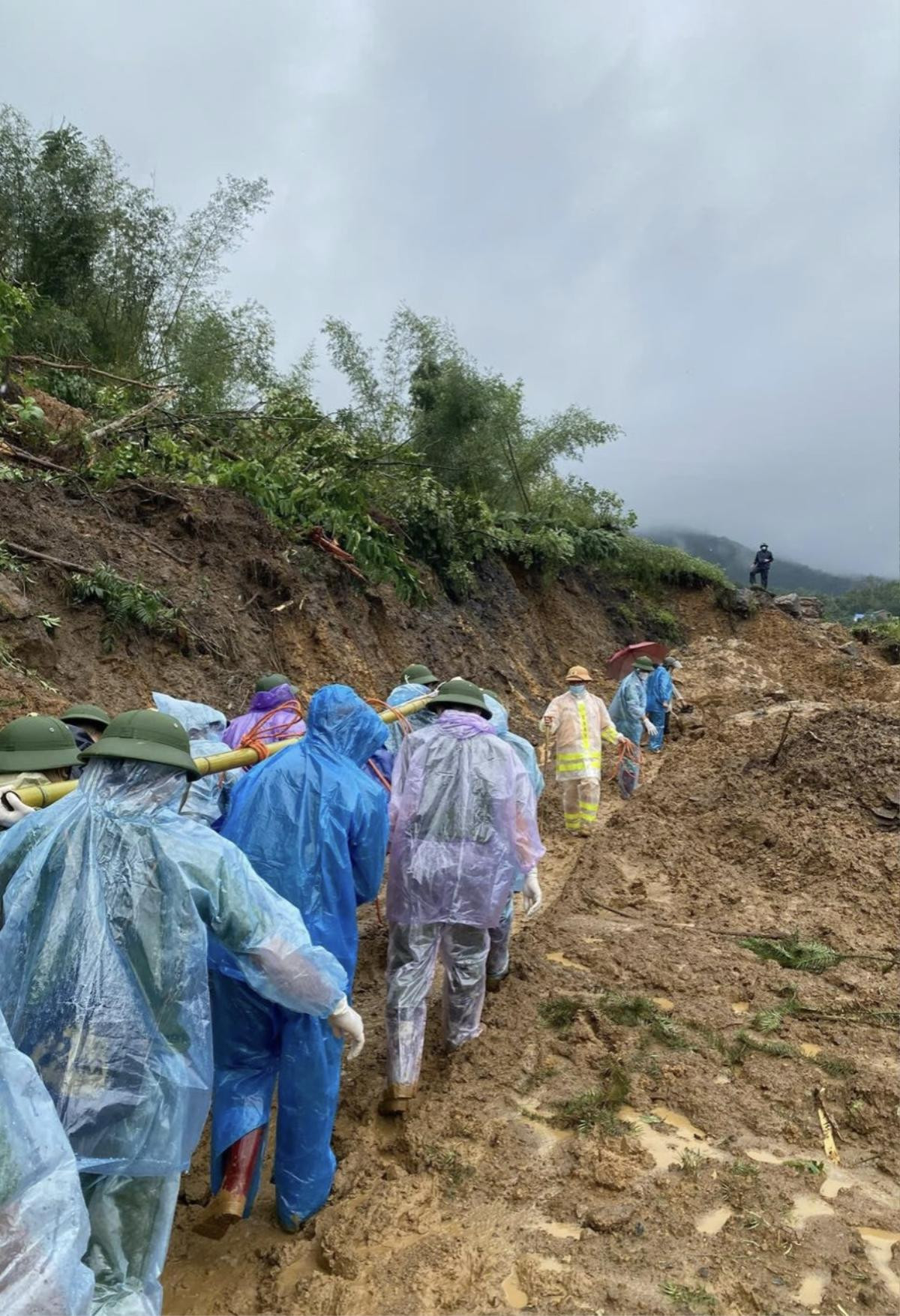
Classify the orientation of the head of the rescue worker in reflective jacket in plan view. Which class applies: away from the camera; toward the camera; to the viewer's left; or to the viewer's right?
toward the camera

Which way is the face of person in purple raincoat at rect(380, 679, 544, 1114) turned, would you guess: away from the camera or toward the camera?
away from the camera

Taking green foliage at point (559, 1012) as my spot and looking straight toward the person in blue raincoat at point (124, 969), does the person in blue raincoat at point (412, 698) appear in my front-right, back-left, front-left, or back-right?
back-right

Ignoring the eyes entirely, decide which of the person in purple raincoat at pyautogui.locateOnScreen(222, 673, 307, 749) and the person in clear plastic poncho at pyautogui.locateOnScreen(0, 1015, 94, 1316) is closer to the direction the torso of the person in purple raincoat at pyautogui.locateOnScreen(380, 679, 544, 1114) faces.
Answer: the person in purple raincoat

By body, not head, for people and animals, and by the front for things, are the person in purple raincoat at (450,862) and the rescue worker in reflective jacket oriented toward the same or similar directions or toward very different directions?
very different directions

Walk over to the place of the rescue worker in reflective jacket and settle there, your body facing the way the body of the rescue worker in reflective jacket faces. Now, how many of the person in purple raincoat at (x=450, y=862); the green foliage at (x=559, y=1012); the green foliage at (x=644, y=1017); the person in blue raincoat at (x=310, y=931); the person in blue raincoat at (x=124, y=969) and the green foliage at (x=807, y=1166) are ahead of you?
6

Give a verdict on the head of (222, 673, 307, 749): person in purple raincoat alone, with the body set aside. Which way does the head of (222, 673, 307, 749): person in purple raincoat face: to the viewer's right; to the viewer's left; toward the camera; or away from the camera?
away from the camera

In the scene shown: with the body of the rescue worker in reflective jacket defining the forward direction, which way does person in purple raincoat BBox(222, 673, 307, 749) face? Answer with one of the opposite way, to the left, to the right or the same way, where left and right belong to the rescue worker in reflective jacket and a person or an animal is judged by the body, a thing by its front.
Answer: the opposite way

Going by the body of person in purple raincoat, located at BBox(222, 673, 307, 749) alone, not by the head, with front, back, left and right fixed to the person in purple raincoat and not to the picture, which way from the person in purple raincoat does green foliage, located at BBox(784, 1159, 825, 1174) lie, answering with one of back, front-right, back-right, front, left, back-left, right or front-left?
back-right

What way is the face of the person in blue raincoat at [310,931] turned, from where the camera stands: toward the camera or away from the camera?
away from the camera

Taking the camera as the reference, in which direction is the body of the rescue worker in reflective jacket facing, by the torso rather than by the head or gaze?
toward the camera

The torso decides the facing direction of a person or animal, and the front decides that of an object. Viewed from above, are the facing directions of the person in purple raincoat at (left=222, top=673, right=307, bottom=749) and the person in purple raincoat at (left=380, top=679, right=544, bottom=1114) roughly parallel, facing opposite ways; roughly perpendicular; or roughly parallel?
roughly parallel

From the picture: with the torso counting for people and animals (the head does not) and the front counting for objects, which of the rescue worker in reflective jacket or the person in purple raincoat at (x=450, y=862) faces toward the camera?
the rescue worker in reflective jacket

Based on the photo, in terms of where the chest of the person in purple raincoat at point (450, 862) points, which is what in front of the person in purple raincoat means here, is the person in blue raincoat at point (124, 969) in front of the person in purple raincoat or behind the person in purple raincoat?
behind

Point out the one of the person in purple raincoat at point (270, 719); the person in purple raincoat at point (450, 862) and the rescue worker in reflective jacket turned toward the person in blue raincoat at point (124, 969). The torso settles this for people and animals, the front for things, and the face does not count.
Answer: the rescue worker in reflective jacket

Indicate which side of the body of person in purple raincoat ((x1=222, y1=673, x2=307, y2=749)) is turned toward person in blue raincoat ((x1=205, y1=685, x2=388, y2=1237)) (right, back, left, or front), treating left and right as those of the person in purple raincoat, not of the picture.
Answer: back

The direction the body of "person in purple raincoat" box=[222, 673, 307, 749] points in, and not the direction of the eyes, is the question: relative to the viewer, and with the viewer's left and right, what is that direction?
facing away from the viewer

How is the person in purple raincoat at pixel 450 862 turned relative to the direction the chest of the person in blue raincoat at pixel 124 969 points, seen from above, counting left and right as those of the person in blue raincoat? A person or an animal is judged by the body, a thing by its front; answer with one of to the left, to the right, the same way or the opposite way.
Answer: the same way

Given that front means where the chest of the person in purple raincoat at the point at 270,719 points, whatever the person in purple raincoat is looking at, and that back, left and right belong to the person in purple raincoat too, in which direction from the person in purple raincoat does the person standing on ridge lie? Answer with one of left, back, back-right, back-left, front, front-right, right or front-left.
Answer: front-right

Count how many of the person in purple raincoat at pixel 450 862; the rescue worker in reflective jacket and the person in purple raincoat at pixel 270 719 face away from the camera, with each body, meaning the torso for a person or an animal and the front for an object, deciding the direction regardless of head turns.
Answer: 2

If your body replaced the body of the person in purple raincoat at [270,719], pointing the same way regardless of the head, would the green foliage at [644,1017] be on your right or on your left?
on your right

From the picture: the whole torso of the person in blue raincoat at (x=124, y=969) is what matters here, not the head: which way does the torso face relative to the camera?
away from the camera

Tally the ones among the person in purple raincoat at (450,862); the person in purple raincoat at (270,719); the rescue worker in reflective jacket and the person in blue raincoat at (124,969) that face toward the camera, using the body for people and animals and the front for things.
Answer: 1
